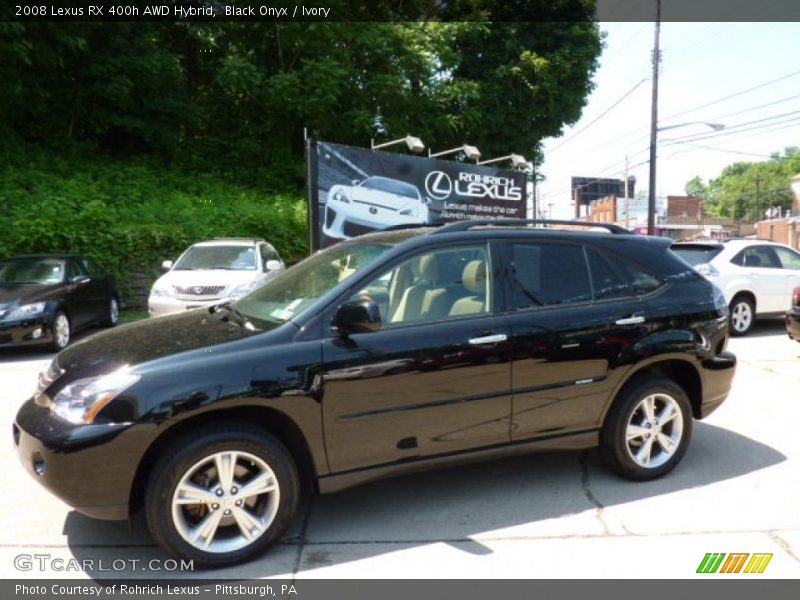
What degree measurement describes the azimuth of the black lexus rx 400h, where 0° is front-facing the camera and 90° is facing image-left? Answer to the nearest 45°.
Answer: approximately 45°

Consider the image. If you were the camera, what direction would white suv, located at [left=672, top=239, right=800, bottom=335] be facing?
facing away from the viewer and to the right of the viewer

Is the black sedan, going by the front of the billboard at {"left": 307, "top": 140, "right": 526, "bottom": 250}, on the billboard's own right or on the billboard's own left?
on the billboard's own right

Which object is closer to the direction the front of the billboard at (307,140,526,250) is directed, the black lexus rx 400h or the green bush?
the black lexus rx 400h

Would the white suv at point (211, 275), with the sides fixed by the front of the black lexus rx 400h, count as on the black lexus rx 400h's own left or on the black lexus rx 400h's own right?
on the black lexus rx 400h's own right

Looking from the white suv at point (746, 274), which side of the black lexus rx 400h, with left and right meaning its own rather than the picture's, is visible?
back

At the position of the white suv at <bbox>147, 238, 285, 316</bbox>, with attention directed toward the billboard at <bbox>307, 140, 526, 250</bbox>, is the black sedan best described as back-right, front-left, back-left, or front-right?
back-left

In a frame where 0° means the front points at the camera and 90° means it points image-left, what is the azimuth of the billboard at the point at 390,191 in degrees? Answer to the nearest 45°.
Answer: approximately 315°
